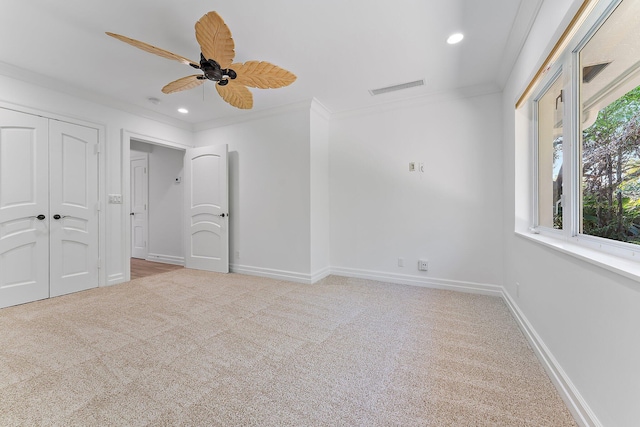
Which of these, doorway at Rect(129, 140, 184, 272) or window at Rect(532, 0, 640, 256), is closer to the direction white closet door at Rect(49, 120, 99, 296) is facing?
the window

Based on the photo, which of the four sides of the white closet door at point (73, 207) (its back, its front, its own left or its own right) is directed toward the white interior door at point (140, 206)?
left

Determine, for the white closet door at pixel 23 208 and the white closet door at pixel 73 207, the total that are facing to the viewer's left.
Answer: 0

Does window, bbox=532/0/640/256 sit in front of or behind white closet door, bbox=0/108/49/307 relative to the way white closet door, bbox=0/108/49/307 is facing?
in front

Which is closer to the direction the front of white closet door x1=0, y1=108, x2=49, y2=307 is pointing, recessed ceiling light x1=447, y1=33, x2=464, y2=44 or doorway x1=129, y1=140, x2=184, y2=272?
the recessed ceiling light

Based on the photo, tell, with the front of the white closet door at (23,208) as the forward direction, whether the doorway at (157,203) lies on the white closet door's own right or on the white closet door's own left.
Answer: on the white closet door's own left

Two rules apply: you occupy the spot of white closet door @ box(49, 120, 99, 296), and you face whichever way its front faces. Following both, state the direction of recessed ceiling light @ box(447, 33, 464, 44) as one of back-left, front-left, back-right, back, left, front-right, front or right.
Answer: front

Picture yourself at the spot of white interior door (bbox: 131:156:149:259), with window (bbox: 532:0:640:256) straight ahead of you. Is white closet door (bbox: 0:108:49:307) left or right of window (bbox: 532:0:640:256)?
right

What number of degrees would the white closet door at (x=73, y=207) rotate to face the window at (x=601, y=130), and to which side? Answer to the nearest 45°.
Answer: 0° — it already faces it

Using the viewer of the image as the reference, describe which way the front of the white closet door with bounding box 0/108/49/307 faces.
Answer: facing the viewer and to the right of the viewer

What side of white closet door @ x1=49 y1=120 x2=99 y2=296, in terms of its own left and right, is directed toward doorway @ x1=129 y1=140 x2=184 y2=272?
left
